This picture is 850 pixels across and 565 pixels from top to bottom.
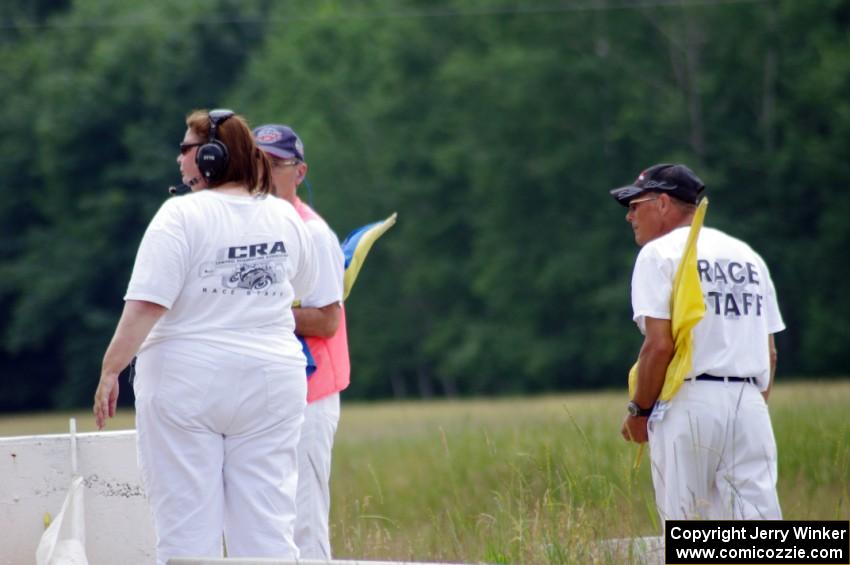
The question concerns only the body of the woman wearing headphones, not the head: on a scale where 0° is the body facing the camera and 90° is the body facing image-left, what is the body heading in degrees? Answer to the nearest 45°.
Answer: approximately 135°

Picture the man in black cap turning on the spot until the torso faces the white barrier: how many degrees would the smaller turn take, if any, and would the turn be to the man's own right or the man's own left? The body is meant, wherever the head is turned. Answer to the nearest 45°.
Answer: approximately 45° to the man's own left

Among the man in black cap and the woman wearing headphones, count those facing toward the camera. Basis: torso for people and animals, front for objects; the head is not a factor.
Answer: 0

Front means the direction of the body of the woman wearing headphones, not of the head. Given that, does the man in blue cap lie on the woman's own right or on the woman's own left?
on the woman's own right

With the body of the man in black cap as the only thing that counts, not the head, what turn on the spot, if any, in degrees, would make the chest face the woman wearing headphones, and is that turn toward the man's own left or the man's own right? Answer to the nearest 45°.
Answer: approximately 90° to the man's own left

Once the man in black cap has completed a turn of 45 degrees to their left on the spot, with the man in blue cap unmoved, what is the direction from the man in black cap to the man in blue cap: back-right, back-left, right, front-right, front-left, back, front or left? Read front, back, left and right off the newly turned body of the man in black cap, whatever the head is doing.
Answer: front

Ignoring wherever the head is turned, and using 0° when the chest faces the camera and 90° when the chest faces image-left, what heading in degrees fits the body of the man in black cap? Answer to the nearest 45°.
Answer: approximately 135°

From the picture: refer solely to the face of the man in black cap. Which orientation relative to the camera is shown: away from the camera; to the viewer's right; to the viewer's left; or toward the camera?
to the viewer's left
